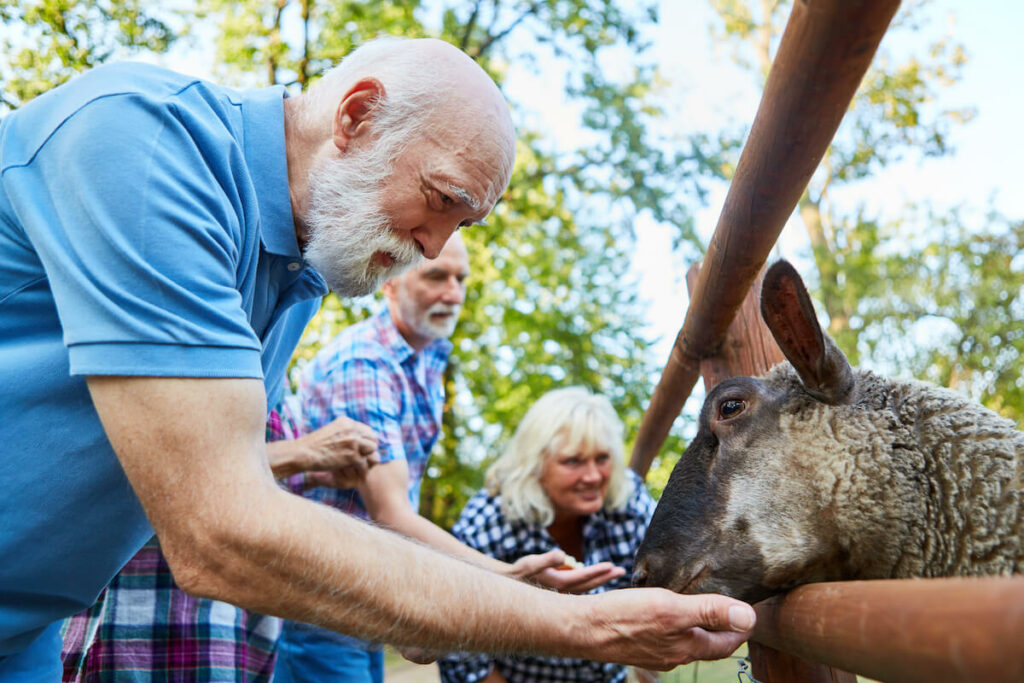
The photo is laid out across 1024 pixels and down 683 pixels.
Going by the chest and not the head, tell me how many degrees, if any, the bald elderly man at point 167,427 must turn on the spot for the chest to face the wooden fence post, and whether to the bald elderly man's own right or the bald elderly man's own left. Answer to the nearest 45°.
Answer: approximately 45° to the bald elderly man's own left

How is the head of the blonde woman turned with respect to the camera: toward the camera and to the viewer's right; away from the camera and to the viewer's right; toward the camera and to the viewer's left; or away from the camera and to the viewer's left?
toward the camera and to the viewer's right

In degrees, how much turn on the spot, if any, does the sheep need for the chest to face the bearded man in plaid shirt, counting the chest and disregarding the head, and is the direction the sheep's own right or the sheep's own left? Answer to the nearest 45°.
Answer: approximately 45° to the sheep's own right

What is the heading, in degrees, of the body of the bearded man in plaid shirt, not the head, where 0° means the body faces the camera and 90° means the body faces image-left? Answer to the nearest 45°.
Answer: approximately 315°

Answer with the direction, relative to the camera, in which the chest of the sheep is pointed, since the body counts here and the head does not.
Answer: to the viewer's left

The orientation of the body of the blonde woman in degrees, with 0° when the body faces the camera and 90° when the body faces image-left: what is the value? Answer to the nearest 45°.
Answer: approximately 315°

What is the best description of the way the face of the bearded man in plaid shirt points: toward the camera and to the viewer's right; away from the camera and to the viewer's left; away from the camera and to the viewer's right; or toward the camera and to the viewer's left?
toward the camera and to the viewer's right

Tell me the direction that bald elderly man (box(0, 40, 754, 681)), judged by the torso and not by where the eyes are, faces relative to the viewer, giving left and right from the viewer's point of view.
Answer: facing to the right of the viewer
